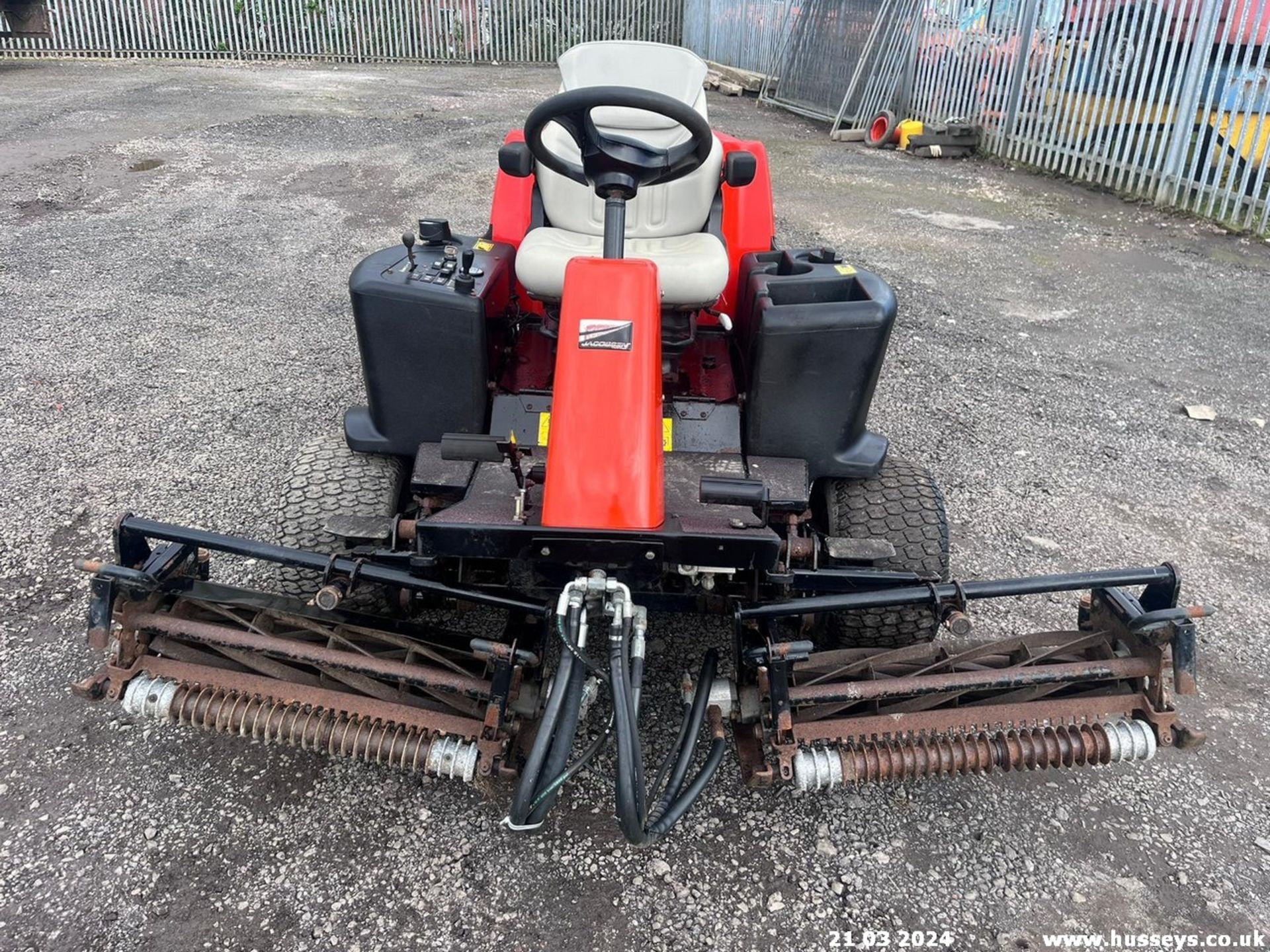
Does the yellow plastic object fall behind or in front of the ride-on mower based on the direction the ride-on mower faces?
behind

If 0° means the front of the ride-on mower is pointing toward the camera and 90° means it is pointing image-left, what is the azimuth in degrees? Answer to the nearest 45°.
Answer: approximately 0°
